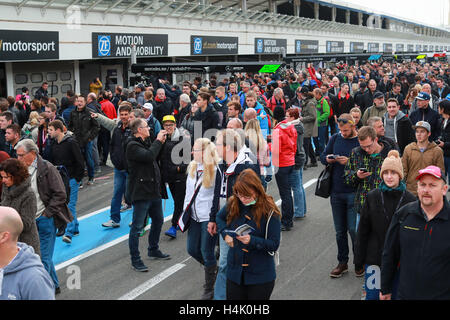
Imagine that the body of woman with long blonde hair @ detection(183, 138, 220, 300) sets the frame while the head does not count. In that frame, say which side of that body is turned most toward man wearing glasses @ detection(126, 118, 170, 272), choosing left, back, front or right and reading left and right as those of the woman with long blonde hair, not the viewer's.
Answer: right

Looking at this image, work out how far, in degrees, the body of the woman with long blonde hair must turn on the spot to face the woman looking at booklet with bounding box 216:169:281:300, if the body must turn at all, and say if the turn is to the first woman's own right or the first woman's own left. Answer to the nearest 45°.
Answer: approximately 45° to the first woman's own left

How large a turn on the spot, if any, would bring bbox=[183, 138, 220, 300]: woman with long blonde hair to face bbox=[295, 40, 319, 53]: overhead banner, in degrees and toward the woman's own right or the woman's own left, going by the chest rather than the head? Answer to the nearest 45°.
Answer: approximately 135° to the woman's own right

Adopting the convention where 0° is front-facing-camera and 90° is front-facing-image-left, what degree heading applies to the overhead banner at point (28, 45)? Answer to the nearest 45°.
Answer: approximately 315°

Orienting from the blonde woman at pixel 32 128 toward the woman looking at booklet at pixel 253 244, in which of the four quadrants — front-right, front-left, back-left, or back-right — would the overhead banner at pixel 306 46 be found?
back-left

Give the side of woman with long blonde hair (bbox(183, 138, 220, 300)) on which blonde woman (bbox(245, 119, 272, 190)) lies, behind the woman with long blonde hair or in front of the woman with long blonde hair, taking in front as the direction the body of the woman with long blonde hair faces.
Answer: behind
